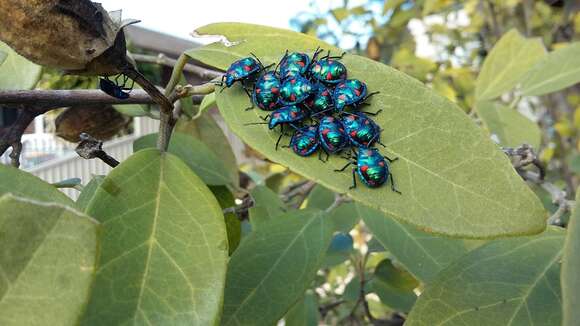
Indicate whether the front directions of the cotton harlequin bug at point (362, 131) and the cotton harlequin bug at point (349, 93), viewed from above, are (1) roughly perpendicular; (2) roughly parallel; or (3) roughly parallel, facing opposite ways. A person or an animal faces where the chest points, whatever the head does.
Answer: roughly perpendicular

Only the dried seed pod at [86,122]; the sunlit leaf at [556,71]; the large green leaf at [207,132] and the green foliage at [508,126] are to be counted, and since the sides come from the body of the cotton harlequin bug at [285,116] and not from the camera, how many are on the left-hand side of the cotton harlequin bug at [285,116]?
0

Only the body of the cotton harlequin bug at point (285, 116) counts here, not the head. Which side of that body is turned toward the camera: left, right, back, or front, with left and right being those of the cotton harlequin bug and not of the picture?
left
